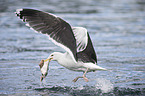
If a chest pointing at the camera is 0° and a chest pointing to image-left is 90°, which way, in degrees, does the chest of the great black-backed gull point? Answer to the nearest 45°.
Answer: approximately 90°
